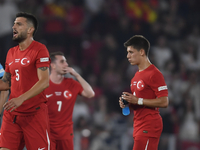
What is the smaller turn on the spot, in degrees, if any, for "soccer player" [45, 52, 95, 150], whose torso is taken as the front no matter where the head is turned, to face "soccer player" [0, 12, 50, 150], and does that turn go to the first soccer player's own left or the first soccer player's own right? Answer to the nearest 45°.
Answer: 0° — they already face them

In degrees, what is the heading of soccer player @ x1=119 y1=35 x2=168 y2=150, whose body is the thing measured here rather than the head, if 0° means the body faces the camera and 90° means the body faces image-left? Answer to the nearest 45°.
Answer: approximately 45°

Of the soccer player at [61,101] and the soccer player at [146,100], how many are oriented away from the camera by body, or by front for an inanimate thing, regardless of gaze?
0

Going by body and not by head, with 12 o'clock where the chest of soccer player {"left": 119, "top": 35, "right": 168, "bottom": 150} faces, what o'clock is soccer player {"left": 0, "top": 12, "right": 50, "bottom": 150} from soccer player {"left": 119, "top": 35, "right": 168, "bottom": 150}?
soccer player {"left": 0, "top": 12, "right": 50, "bottom": 150} is roughly at 1 o'clock from soccer player {"left": 119, "top": 35, "right": 168, "bottom": 150}.

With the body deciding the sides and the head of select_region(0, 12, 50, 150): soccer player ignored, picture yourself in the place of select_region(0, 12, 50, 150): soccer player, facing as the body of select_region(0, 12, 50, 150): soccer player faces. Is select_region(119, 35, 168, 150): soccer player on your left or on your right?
on your left

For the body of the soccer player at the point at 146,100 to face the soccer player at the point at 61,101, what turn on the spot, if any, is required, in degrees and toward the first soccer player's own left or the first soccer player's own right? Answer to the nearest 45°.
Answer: approximately 90° to the first soccer player's own right

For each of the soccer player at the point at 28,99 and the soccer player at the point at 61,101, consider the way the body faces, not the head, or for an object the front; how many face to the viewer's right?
0

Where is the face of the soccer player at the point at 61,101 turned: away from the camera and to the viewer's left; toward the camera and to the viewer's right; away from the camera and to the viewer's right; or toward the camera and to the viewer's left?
toward the camera and to the viewer's right

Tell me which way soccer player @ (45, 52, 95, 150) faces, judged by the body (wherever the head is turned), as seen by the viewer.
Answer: toward the camera

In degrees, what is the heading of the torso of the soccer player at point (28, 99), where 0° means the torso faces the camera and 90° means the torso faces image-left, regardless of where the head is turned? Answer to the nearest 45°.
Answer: approximately 45°
